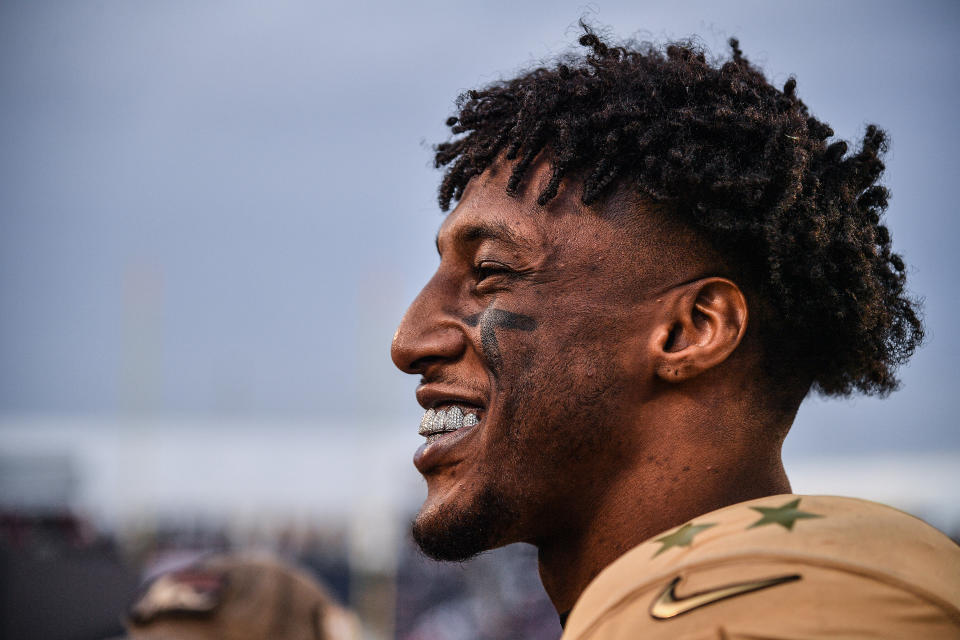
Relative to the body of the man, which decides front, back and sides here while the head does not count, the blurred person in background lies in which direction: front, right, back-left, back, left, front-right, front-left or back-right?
front-right

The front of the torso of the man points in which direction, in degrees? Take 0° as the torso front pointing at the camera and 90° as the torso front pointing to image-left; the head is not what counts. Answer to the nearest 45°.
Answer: approximately 90°

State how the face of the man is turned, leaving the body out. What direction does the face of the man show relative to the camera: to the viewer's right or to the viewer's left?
to the viewer's left
